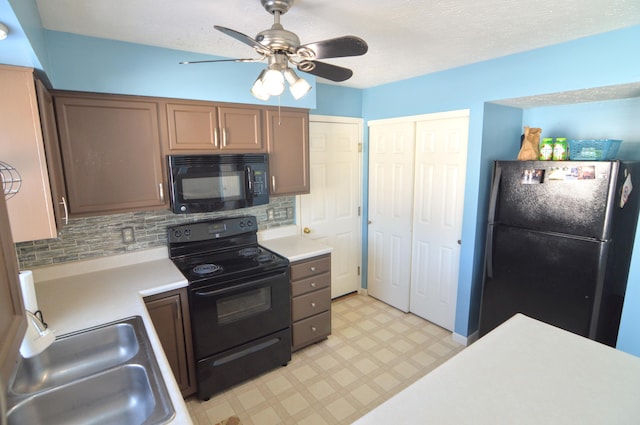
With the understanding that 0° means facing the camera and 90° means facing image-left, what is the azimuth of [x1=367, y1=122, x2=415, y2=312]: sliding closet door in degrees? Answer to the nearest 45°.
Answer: approximately 45°

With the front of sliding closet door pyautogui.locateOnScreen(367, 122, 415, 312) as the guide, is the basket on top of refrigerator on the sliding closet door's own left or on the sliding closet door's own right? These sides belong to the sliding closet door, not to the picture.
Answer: on the sliding closet door's own left

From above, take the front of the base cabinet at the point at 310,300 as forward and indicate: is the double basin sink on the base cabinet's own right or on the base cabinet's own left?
on the base cabinet's own right

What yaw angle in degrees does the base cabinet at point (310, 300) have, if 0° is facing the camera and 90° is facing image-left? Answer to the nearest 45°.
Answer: approximately 315°

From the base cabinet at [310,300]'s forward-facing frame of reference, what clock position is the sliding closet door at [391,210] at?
The sliding closet door is roughly at 9 o'clock from the base cabinet.

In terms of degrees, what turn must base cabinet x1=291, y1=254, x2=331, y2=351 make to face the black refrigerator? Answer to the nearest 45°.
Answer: approximately 45° to its left
